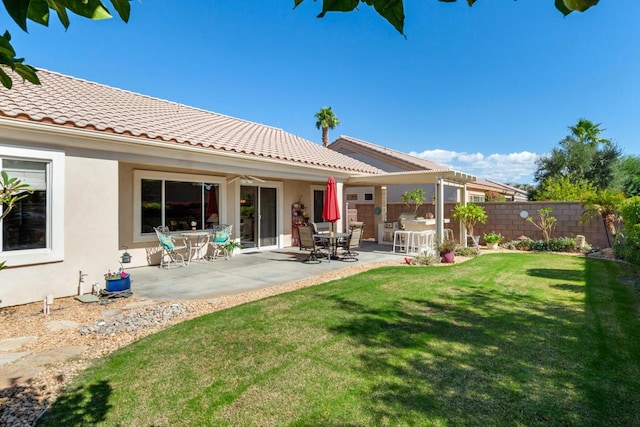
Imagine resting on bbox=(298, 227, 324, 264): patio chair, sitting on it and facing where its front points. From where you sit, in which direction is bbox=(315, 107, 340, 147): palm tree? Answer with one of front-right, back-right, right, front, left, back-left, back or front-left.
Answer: front-left

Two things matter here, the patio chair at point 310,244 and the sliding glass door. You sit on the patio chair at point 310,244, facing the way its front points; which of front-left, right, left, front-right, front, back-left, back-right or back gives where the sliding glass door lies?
left

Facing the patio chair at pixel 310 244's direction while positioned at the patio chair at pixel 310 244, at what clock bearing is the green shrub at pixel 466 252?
The green shrub is roughly at 1 o'clock from the patio chair.

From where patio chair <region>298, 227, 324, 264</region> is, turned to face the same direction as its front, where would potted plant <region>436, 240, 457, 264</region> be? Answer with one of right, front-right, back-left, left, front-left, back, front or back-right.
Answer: front-right

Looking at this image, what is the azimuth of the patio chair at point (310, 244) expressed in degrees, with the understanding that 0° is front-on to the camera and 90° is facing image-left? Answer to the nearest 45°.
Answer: approximately 225°

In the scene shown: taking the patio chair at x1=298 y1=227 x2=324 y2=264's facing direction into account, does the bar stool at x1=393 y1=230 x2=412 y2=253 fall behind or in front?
in front

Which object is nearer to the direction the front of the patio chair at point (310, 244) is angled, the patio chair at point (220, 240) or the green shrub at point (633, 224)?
the green shrub

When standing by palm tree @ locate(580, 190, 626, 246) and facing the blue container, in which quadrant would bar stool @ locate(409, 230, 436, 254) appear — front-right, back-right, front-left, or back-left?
front-right

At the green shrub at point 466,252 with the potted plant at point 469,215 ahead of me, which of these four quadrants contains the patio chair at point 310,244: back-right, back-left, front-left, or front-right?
back-left

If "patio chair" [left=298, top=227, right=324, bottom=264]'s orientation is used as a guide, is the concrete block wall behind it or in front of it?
in front

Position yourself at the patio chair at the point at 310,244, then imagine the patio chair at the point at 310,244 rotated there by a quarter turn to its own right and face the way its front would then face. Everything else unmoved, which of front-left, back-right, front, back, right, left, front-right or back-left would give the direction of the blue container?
right
